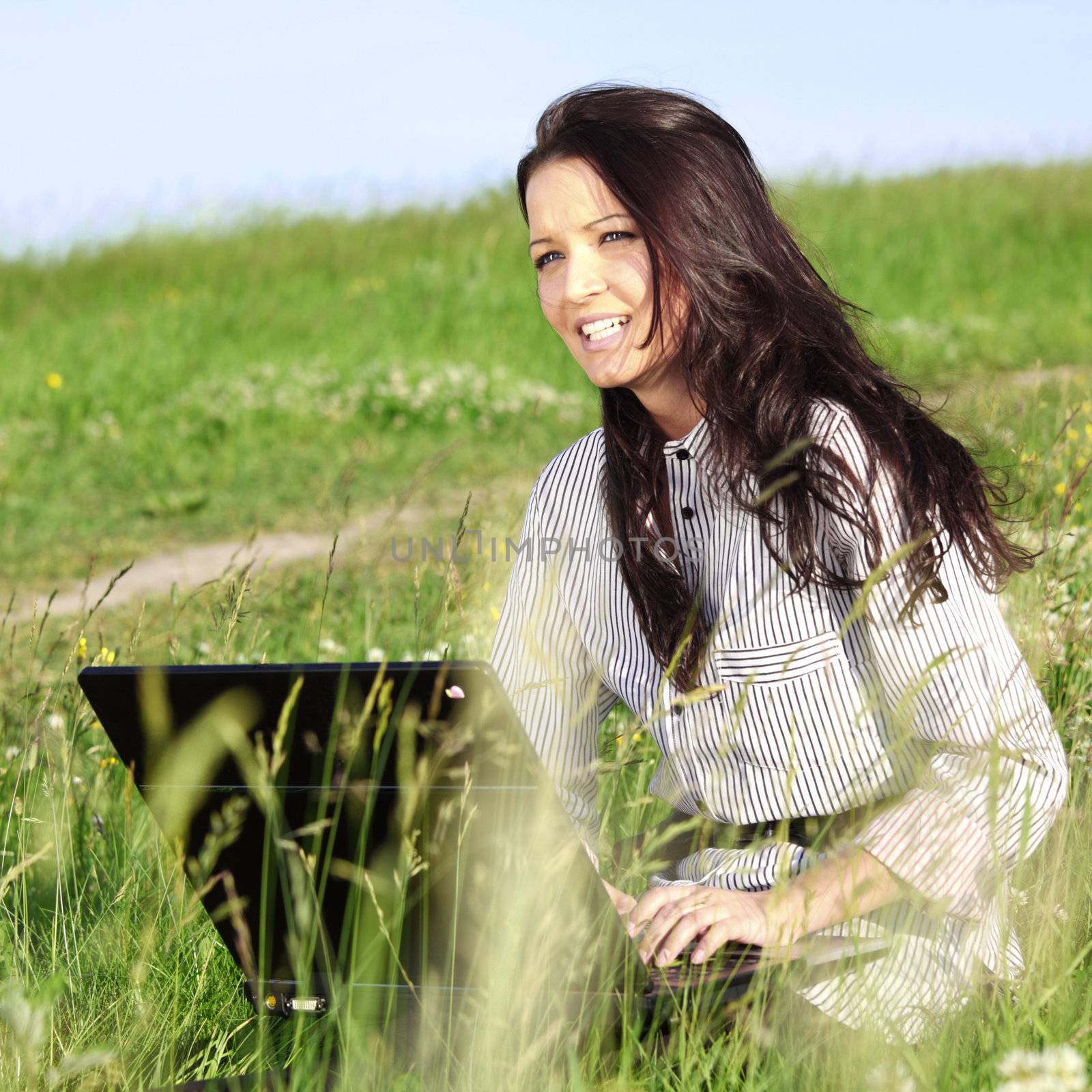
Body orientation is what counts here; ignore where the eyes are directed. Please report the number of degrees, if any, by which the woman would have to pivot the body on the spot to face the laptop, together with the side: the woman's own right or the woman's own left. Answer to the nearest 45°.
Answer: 0° — they already face it

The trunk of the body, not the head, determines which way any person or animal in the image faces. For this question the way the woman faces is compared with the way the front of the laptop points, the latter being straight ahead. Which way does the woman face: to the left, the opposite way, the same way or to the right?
the opposite way

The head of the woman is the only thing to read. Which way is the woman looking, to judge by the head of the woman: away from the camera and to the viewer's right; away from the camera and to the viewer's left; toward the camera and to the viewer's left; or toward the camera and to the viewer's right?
toward the camera and to the viewer's left

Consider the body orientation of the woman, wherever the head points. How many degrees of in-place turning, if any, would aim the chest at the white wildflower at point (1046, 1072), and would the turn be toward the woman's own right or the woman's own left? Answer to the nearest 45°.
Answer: approximately 45° to the woman's own left

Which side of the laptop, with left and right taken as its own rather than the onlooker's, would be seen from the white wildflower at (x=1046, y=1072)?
right

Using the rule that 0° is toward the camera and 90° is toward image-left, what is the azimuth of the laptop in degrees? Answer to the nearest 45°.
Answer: approximately 225°

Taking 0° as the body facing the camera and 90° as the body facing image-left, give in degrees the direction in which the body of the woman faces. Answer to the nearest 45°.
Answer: approximately 45°

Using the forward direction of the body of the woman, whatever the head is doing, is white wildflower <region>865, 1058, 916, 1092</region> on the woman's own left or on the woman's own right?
on the woman's own left

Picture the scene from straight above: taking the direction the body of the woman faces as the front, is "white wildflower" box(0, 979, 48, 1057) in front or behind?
in front

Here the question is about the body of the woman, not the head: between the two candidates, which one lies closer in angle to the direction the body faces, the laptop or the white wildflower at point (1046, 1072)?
the laptop

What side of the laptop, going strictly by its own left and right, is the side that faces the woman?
front

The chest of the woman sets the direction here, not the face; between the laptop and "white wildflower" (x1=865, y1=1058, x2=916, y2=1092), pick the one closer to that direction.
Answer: the laptop
